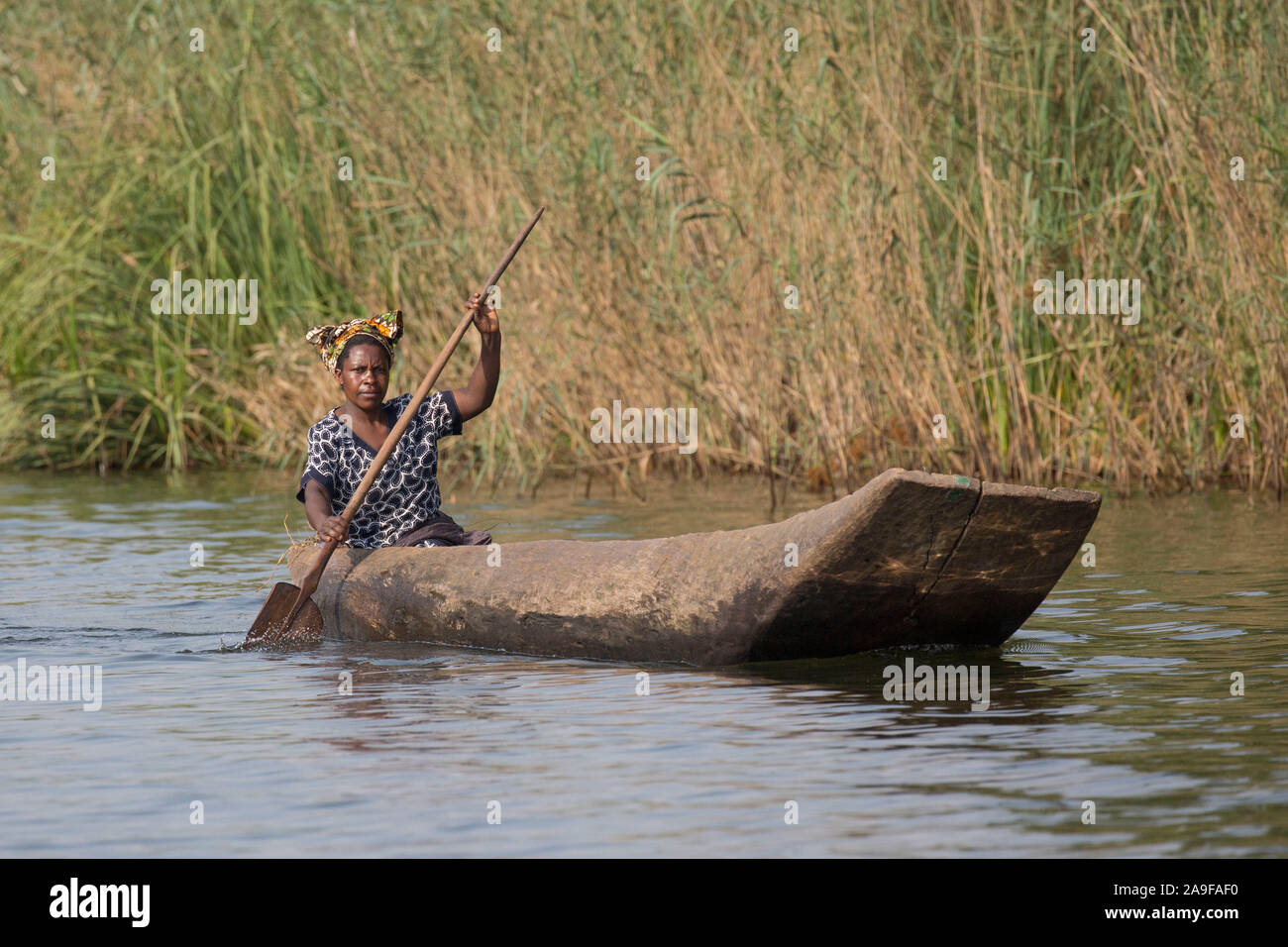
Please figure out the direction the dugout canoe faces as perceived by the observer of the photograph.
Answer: facing the viewer and to the right of the viewer

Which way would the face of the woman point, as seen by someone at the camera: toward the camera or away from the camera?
toward the camera
